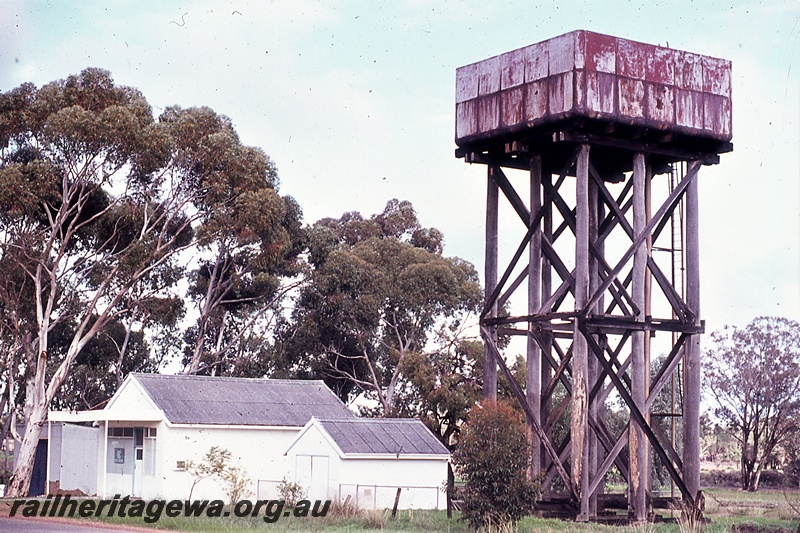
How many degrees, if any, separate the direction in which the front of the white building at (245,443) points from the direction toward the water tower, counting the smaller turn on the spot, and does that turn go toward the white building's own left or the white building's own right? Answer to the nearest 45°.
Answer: approximately 90° to the white building's own left

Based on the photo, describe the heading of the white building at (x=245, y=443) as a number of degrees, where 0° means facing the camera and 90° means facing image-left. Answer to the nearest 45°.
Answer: approximately 45°

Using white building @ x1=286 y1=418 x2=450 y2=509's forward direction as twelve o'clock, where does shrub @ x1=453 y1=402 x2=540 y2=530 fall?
The shrub is roughly at 10 o'clock from the white building.

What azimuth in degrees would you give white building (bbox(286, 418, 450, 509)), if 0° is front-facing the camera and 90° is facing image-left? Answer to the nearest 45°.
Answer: approximately 45°

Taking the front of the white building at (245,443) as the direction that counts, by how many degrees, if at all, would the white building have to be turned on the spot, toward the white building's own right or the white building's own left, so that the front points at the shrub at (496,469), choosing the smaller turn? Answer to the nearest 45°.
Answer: approximately 45° to the white building's own left

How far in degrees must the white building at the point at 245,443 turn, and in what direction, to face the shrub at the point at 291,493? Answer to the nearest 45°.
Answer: approximately 45° to its left

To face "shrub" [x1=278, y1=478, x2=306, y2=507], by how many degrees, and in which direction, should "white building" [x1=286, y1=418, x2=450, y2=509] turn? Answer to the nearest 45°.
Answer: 0° — it already faces it

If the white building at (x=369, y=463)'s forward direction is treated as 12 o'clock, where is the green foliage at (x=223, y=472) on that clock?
The green foliage is roughly at 2 o'clock from the white building.

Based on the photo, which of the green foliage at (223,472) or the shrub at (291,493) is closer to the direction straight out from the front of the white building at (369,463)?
the shrub

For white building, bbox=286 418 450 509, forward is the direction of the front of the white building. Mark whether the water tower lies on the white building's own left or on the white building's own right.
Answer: on the white building's own left
